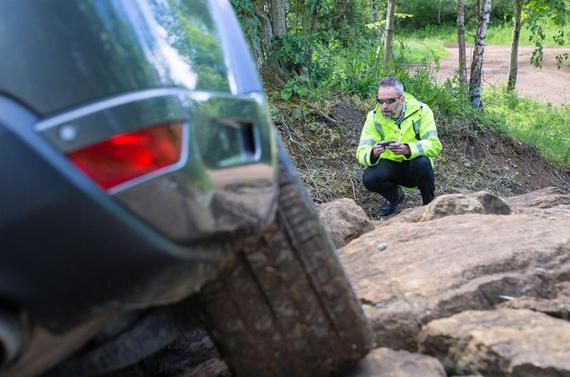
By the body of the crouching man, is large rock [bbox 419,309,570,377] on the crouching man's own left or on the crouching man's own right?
on the crouching man's own left

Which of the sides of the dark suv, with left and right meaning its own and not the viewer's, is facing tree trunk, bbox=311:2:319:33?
front

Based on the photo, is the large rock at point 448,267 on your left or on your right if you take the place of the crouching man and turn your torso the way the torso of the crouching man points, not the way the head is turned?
on your left

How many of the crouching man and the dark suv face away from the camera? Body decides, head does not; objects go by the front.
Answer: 1

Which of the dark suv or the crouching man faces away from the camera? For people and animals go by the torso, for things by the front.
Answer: the dark suv

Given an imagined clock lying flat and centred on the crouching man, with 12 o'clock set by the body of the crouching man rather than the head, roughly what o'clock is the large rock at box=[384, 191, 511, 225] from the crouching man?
The large rock is roughly at 10 o'clock from the crouching man.

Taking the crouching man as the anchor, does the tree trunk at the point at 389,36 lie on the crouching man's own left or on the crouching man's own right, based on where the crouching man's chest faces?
on the crouching man's own right

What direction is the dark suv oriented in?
away from the camera

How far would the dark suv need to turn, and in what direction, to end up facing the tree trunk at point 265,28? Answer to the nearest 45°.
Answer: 0° — it already faces it

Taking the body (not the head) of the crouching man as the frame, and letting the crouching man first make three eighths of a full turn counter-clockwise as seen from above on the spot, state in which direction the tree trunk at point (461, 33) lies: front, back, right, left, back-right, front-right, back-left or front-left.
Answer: left
